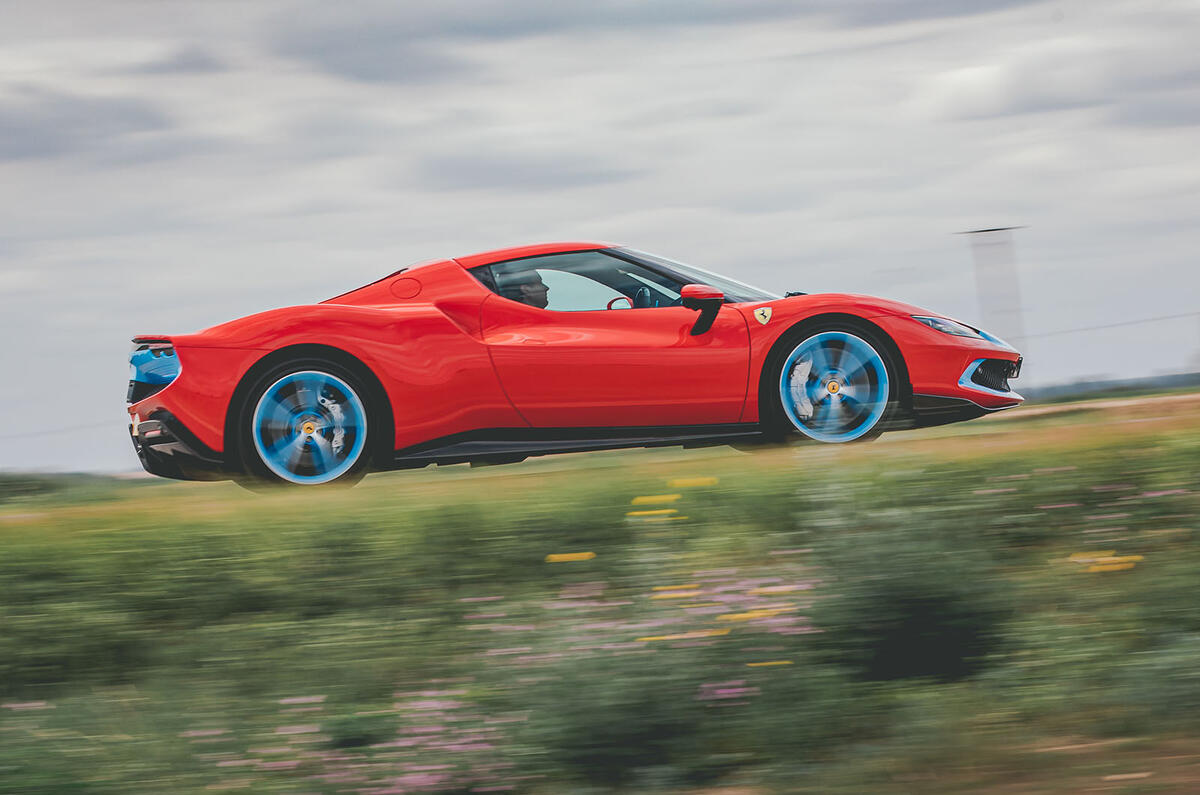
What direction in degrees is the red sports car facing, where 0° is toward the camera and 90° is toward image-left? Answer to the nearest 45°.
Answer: approximately 270°

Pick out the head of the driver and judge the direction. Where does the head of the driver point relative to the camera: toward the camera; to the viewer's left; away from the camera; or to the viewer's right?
to the viewer's right
